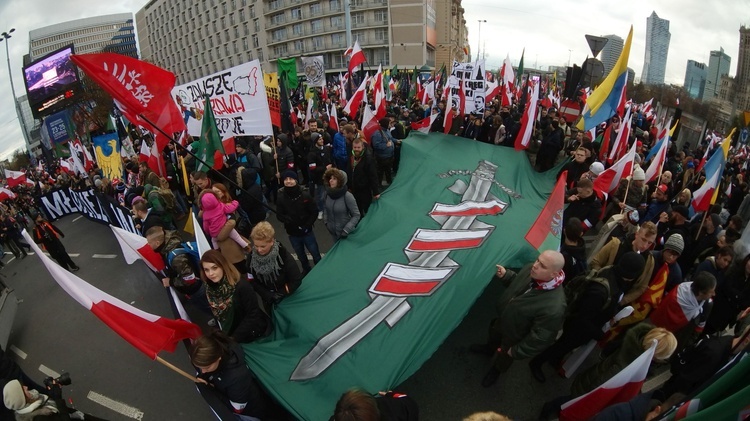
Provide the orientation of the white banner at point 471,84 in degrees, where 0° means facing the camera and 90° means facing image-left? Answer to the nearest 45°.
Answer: approximately 0°

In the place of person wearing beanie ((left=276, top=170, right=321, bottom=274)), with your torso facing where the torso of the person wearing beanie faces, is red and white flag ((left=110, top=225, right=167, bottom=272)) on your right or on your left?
on your right

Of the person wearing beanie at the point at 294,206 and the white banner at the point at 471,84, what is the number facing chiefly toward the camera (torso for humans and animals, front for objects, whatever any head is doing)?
2

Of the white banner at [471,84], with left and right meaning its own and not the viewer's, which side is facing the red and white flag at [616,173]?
front

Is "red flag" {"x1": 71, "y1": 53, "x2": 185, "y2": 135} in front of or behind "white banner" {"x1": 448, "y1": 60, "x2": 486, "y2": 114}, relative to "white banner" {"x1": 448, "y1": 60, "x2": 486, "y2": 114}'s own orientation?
in front

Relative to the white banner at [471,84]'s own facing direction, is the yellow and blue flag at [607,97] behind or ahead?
ahead

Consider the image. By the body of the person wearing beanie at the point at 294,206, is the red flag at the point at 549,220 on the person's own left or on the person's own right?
on the person's own left

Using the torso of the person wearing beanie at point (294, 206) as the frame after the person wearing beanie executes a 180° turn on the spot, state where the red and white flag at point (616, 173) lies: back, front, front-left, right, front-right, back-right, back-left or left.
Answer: right

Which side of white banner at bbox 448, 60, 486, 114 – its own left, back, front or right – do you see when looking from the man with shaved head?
front

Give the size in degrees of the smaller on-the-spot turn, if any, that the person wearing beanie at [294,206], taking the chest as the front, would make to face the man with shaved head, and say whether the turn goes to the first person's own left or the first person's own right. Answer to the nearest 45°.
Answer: approximately 45° to the first person's own left

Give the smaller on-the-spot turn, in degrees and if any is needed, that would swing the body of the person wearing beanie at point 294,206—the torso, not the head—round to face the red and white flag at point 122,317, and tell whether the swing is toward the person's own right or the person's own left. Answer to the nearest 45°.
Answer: approximately 45° to the person's own right

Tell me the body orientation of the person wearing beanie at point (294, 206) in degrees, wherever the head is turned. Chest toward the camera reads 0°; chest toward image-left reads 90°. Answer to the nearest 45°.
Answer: approximately 0°

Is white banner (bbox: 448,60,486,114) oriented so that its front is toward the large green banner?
yes
